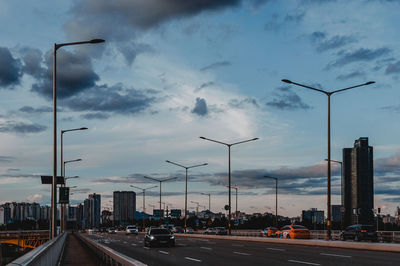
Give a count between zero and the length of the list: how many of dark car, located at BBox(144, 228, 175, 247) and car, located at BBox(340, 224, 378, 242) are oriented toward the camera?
1

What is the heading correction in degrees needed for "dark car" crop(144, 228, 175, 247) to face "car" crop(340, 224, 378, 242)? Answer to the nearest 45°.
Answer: approximately 135° to its left

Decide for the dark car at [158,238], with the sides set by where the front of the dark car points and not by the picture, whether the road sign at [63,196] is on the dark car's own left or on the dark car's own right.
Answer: on the dark car's own right

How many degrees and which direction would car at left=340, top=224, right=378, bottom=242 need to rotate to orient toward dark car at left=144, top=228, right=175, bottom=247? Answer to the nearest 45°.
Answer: approximately 90° to its left

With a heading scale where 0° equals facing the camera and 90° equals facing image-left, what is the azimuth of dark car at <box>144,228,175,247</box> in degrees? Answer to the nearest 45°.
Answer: approximately 0°

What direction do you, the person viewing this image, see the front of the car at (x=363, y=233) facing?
facing away from the viewer and to the left of the viewer

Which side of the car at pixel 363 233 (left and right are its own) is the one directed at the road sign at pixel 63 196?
left
